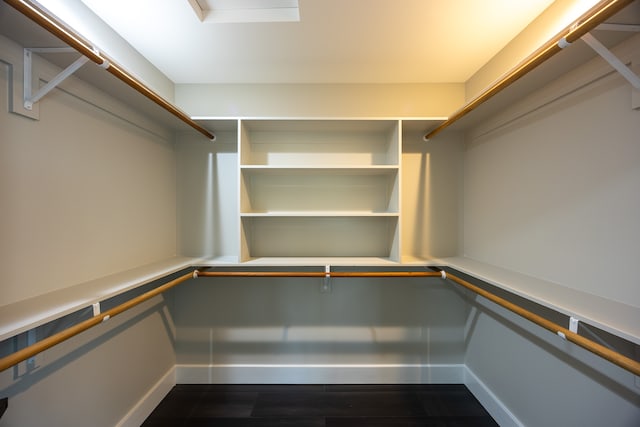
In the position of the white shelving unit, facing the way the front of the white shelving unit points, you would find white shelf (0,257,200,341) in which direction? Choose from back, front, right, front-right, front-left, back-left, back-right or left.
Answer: front-right

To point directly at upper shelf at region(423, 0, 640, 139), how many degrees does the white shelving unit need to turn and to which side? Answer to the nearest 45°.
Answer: approximately 45° to its left

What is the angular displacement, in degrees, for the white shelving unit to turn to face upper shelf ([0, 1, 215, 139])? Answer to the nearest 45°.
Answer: approximately 45° to its right

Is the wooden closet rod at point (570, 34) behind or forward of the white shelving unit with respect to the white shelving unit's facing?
forward

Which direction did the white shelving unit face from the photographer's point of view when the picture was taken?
facing the viewer

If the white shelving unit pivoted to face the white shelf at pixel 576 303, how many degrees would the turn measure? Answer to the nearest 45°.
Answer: approximately 45° to its left

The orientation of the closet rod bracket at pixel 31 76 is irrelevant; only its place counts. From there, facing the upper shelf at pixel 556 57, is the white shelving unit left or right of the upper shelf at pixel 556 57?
left

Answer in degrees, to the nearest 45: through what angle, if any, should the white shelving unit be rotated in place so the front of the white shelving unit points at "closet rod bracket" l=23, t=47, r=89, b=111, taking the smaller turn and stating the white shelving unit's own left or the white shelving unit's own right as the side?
approximately 45° to the white shelving unit's own right
